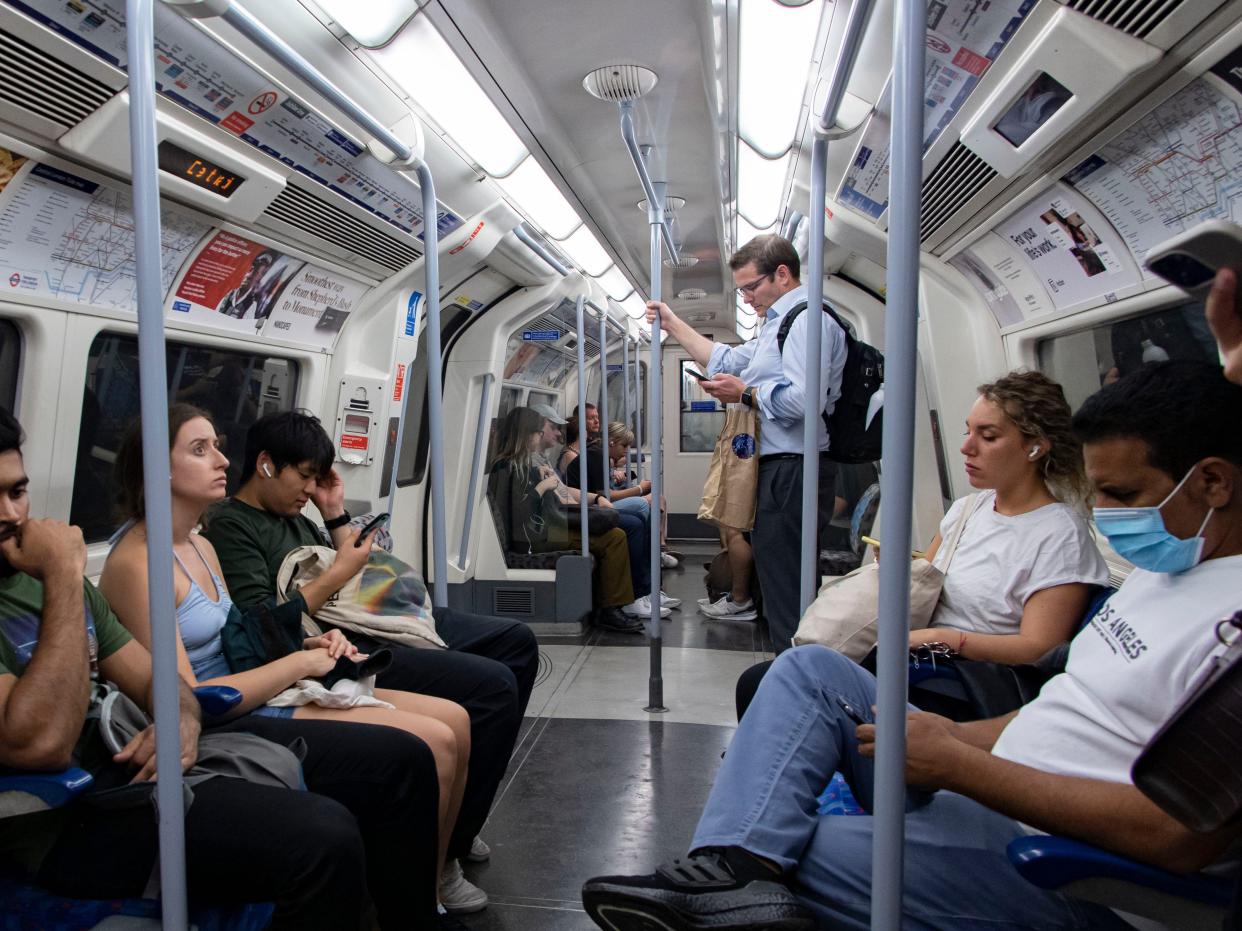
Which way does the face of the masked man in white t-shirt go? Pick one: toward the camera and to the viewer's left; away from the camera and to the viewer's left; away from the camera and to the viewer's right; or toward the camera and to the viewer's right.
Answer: toward the camera and to the viewer's left

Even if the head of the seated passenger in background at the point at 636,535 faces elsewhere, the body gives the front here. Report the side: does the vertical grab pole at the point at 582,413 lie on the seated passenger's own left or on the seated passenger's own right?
on the seated passenger's own right

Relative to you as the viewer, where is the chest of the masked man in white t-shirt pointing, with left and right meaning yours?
facing to the left of the viewer

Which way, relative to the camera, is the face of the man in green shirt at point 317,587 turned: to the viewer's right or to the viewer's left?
to the viewer's right

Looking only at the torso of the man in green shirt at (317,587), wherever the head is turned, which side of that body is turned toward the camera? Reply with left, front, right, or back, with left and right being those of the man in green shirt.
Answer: right

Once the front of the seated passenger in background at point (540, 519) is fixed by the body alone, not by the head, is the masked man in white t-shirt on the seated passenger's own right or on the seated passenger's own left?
on the seated passenger's own right

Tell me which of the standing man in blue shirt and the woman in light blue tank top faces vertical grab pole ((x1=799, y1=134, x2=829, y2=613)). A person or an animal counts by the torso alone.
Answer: the woman in light blue tank top

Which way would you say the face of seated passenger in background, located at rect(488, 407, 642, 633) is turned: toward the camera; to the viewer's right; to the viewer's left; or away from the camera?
to the viewer's right

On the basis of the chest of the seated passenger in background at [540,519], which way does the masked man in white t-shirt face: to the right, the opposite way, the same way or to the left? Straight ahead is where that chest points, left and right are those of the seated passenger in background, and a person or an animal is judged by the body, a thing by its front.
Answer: the opposite way

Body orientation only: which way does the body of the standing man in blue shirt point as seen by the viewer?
to the viewer's left

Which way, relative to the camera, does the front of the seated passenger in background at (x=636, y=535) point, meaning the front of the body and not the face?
to the viewer's right

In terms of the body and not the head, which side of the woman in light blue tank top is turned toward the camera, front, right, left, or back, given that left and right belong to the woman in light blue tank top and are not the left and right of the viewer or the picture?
right

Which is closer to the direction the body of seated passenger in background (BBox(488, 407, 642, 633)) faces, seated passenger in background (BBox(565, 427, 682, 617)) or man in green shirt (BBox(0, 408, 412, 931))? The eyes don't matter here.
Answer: the seated passenger in background
